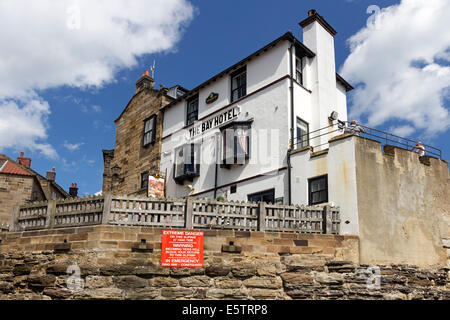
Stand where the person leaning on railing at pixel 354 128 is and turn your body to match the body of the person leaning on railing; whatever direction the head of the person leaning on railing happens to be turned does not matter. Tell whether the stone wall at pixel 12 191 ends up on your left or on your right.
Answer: on your right

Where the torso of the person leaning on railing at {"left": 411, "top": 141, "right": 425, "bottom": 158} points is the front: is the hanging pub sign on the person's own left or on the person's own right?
on the person's own right

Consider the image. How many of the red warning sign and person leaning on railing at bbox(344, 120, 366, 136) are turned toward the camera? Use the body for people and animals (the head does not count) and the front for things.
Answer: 2

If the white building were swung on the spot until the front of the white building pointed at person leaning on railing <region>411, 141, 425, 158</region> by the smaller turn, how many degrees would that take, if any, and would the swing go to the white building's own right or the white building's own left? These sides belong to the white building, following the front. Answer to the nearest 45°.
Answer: approximately 135° to the white building's own left

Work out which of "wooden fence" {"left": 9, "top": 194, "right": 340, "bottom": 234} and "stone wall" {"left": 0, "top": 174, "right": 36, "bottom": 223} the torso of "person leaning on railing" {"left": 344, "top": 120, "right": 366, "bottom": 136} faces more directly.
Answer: the wooden fence

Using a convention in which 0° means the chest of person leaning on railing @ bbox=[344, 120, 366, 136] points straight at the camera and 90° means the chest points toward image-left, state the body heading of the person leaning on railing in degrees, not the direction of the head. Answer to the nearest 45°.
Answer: approximately 0°

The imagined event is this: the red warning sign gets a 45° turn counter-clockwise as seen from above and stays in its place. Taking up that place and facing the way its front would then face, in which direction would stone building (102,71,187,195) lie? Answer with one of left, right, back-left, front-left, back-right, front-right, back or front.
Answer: back-left

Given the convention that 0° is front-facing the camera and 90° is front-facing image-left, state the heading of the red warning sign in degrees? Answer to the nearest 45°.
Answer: approximately 0°

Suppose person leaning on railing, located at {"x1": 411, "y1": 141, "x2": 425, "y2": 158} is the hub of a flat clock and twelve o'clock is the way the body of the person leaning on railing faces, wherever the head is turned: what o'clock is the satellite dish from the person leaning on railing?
The satellite dish is roughly at 2 o'clock from the person leaning on railing.

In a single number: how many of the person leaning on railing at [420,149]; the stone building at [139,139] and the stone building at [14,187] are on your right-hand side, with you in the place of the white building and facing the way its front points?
2

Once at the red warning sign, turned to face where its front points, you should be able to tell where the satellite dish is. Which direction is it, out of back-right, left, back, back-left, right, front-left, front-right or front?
back-left

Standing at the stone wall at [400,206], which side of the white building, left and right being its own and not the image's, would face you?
left
